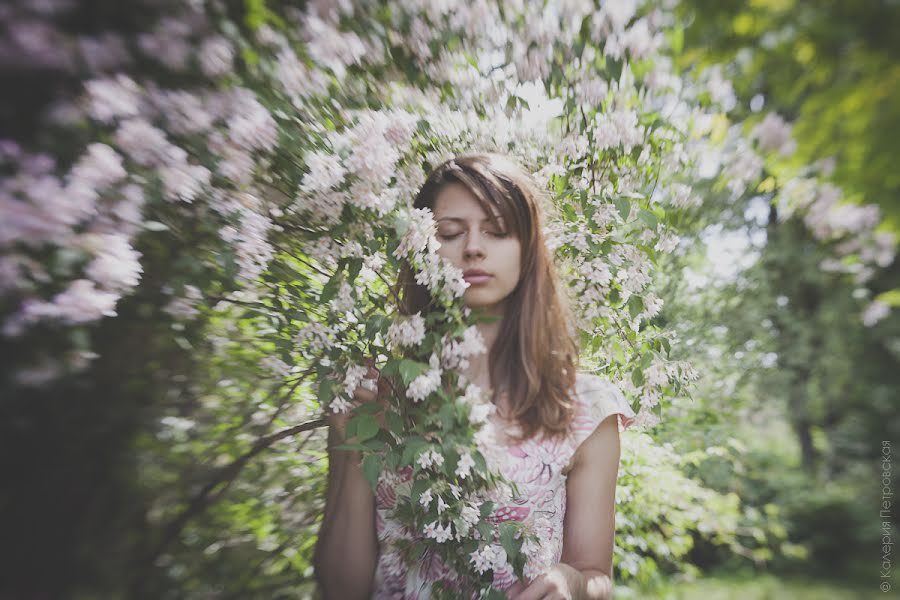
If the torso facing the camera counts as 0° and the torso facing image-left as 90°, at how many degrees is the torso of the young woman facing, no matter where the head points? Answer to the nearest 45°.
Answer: approximately 0°
